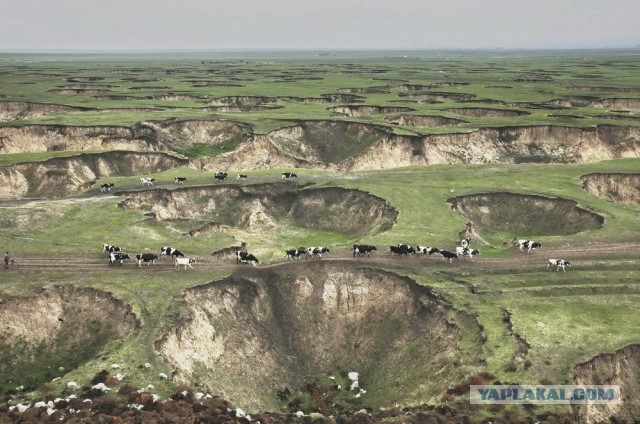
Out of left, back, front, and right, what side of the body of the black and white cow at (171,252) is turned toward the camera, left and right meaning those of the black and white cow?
right
